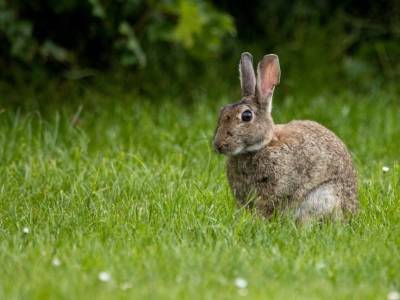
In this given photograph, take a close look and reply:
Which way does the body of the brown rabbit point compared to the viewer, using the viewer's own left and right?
facing to the left of the viewer

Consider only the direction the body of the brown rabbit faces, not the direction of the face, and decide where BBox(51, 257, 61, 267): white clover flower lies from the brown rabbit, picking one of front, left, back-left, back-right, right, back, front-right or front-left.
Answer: front-left

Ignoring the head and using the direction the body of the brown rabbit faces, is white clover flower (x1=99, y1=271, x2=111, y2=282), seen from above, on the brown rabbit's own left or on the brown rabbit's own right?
on the brown rabbit's own left

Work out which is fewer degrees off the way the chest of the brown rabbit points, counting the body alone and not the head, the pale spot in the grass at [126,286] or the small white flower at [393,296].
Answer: the pale spot in the grass

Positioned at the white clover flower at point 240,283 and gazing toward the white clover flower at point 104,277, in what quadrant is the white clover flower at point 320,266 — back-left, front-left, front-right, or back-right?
back-right

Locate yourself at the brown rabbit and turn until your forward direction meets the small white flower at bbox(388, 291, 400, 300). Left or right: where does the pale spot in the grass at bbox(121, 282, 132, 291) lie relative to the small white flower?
right

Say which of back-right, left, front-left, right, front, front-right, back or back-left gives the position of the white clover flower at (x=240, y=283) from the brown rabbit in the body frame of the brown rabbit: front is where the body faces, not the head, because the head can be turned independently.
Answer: left

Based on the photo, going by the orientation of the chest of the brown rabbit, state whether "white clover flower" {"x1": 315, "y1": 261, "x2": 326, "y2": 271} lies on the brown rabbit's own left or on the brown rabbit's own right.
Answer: on the brown rabbit's own left
